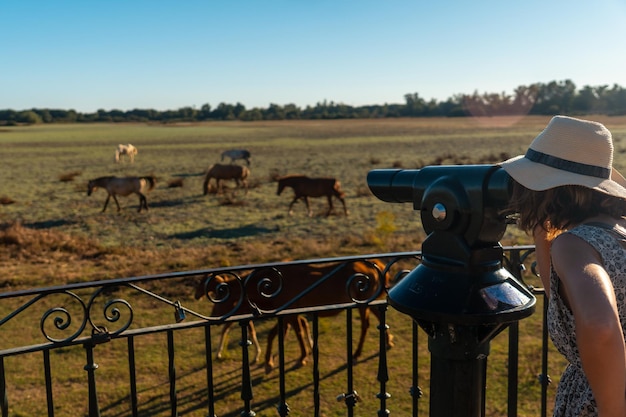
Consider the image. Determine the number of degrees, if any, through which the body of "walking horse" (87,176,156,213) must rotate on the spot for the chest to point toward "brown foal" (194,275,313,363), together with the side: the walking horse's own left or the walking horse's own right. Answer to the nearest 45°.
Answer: approximately 90° to the walking horse's own left

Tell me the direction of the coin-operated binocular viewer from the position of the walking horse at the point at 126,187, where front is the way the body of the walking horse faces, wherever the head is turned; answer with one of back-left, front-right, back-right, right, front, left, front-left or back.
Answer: left

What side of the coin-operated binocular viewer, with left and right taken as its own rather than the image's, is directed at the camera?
left

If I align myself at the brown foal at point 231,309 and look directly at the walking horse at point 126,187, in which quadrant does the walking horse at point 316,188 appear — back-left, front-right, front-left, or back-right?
front-right

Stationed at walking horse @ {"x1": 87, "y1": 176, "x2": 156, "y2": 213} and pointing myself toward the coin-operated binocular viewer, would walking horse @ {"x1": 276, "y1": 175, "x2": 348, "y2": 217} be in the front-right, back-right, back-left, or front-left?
front-left

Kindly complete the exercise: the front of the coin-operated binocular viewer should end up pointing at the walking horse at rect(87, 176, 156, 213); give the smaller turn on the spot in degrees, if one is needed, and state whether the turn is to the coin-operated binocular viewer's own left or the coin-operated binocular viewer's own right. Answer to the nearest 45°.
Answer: approximately 45° to the coin-operated binocular viewer's own right

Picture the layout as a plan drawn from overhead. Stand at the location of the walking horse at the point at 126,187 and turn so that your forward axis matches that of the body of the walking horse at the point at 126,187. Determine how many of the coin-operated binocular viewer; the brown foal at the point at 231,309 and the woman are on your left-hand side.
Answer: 3

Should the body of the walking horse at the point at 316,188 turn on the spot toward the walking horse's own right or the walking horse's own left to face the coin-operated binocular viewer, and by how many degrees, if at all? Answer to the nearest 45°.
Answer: approximately 90° to the walking horse's own left

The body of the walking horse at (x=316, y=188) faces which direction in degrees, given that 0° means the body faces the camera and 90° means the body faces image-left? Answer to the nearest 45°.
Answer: approximately 90°

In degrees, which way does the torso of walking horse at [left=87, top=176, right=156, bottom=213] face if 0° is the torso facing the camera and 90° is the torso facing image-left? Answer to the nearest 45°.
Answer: approximately 90°

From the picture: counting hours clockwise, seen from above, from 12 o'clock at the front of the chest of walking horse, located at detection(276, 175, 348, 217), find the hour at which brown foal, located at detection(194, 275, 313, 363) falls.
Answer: The brown foal is roughly at 9 o'clock from the walking horse.
